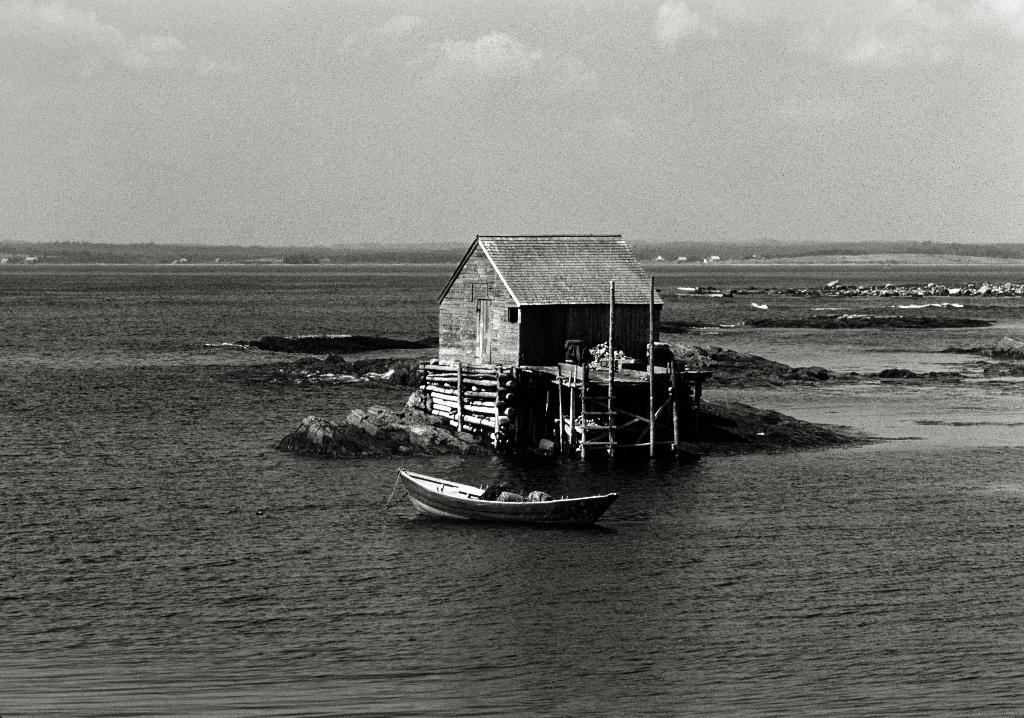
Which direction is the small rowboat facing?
to the viewer's left
